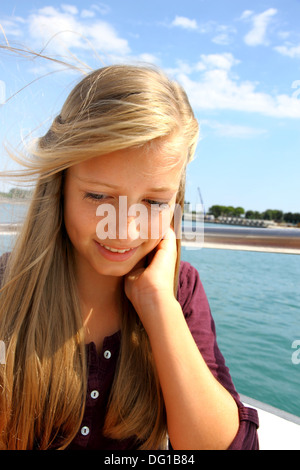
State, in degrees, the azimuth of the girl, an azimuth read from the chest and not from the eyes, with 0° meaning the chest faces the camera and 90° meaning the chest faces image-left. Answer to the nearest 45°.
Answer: approximately 0°
